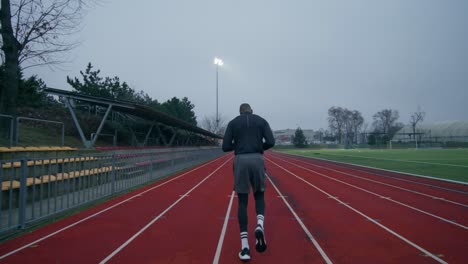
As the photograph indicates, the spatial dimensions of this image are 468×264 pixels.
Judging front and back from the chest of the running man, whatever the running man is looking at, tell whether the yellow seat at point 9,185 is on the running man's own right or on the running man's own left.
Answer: on the running man's own left

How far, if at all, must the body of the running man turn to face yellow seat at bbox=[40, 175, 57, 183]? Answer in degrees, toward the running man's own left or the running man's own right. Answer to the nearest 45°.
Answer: approximately 45° to the running man's own left

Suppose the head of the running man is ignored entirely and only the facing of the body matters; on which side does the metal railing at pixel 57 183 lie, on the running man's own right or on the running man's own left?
on the running man's own left

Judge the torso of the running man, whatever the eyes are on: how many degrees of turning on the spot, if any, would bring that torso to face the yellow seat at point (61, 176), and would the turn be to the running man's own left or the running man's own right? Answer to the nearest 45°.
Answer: approximately 45° to the running man's own left

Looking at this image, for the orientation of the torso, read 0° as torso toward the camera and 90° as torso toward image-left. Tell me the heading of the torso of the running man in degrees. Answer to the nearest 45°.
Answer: approximately 180°
